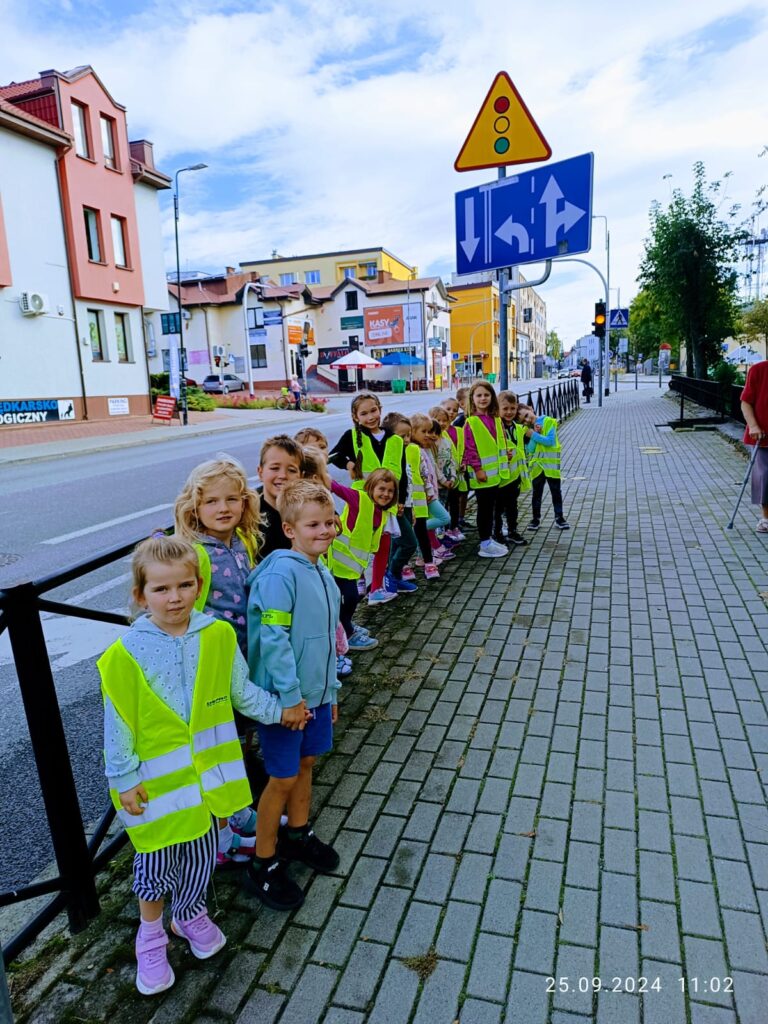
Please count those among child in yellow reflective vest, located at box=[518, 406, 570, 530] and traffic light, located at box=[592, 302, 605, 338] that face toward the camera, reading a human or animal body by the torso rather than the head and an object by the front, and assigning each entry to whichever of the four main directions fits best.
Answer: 2

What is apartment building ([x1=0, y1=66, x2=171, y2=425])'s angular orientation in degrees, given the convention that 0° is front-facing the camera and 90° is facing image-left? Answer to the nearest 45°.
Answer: approximately 315°

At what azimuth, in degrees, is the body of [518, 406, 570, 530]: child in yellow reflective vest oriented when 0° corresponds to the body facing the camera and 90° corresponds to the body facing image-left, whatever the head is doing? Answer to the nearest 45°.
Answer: approximately 0°

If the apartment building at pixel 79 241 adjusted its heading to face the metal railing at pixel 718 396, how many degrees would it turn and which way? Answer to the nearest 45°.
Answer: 0° — it already faces it

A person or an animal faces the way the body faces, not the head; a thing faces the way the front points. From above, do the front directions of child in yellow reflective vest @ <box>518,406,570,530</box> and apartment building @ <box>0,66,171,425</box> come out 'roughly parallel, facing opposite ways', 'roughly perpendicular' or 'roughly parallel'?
roughly perpendicular

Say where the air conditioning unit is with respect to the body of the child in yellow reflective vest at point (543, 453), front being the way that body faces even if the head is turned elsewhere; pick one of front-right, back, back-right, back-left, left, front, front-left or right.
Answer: back-right

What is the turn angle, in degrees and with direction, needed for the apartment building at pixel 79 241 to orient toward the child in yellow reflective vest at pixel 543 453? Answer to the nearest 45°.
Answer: approximately 45° to its right
